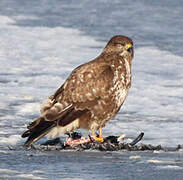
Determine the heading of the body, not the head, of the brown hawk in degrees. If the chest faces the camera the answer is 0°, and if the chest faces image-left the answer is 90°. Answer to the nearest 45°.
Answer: approximately 270°
